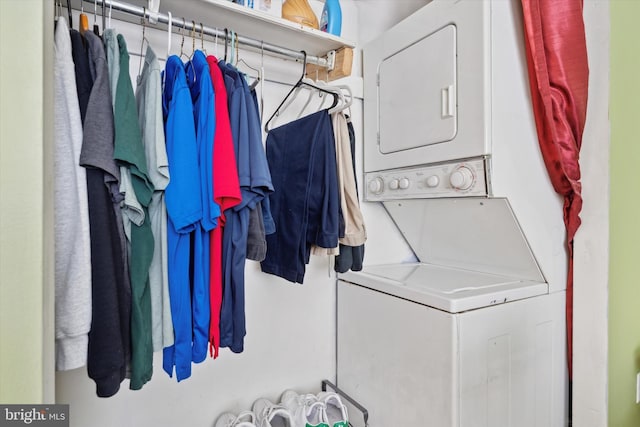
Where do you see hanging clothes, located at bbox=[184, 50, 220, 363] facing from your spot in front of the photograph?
facing to the left of the viewer

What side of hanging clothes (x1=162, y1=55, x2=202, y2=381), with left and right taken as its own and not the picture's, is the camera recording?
left

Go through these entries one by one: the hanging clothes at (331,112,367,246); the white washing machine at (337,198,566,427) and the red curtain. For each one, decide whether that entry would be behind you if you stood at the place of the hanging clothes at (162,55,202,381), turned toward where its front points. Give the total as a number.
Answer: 3

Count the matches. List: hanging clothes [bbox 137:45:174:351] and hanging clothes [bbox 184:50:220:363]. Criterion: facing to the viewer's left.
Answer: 2

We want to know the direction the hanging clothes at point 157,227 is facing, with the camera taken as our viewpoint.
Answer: facing to the left of the viewer

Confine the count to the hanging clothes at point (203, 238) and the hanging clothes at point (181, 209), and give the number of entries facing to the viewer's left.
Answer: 2

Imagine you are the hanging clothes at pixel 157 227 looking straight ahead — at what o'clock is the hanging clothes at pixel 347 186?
the hanging clothes at pixel 347 186 is roughly at 6 o'clock from the hanging clothes at pixel 157 227.

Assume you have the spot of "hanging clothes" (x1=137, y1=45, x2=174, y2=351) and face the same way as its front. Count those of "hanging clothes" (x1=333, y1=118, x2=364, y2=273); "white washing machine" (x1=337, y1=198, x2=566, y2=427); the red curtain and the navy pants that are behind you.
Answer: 4
